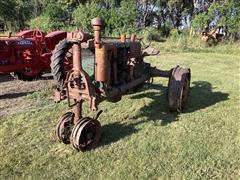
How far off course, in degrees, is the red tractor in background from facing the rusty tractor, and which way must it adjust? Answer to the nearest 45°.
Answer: approximately 90° to its left

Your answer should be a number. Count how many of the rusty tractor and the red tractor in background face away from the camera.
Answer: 0

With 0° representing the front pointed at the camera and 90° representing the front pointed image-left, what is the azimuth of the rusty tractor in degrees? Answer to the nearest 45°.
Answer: approximately 45°

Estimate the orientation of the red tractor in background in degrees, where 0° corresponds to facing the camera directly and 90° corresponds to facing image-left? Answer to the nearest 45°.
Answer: approximately 90°

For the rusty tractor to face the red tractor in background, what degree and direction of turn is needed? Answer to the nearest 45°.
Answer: approximately 90° to its right
